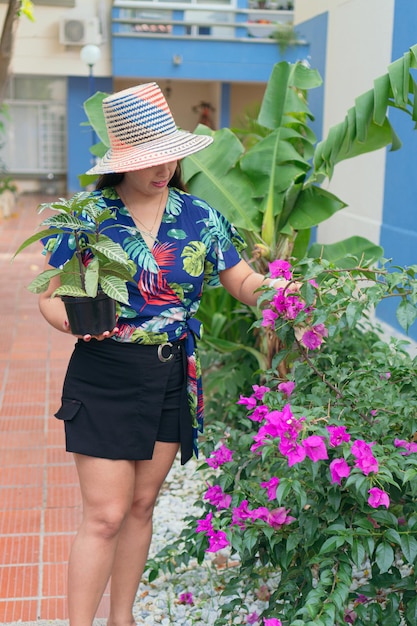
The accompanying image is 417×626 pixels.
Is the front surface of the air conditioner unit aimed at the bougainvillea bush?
yes

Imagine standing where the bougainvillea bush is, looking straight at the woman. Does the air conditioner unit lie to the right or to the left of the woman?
right

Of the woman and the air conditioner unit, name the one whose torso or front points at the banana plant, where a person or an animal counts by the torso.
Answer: the air conditioner unit

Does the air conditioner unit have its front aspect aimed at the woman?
yes

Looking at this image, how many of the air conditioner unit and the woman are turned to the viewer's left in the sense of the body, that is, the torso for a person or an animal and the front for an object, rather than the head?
0

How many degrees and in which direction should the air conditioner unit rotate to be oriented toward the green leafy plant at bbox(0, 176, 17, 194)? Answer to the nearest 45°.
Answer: approximately 45° to its right

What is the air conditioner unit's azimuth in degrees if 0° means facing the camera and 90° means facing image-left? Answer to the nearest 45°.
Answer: approximately 0°

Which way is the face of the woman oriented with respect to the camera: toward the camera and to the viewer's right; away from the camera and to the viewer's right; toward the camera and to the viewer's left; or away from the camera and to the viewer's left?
toward the camera and to the viewer's right

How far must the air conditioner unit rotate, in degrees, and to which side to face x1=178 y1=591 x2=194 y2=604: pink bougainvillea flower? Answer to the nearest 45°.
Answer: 0° — it already faces it

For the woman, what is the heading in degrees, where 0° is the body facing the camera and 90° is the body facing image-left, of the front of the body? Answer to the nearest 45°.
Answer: approximately 315°
